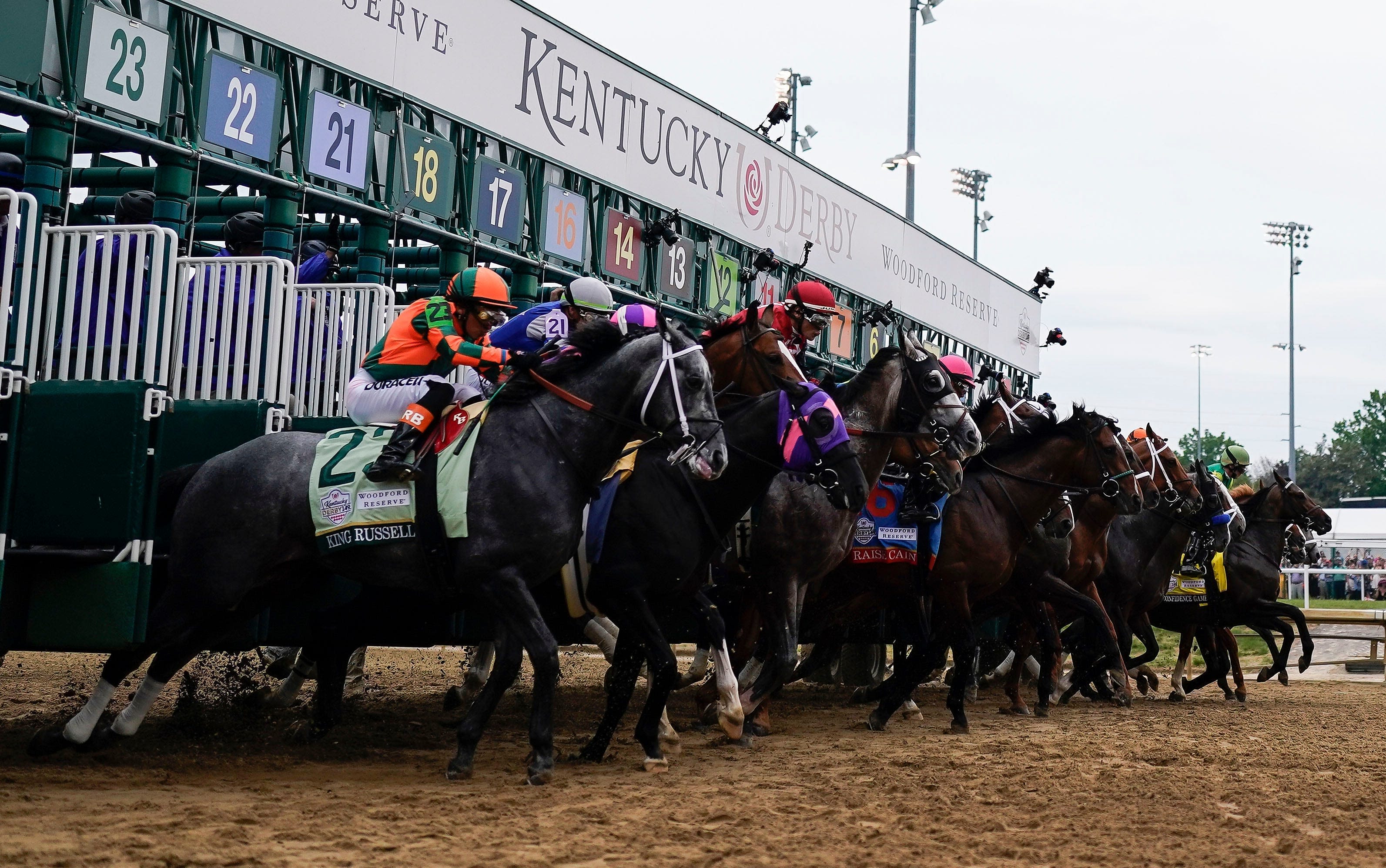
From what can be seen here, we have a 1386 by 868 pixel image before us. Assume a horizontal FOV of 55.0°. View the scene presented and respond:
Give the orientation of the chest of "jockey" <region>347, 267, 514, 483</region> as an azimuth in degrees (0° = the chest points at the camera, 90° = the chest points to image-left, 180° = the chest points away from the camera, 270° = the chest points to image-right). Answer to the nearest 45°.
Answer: approximately 270°

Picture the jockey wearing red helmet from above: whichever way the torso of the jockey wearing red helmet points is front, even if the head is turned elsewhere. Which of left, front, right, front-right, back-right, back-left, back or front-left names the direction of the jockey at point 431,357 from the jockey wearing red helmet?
back-right

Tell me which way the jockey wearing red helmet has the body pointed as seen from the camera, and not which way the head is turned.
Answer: to the viewer's right

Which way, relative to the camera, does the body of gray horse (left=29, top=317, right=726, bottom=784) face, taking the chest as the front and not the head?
to the viewer's right

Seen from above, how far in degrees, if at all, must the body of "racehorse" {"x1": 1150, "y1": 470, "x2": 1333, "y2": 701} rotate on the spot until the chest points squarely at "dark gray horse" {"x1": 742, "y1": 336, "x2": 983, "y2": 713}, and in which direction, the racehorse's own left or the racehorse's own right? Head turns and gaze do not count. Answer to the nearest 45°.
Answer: approximately 90° to the racehorse's own right

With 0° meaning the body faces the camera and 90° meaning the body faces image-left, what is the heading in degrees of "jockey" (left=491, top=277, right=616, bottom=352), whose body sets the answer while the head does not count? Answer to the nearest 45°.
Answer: approximately 270°

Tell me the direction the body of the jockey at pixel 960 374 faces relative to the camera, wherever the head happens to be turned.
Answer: to the viewer's right

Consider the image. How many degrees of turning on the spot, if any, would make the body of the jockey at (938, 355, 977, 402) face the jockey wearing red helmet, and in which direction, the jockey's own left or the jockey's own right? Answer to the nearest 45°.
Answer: approximately 135° to the jockey's own right

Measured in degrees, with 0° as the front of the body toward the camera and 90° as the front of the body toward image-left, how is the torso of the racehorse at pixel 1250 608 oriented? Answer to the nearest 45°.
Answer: approximately 270°

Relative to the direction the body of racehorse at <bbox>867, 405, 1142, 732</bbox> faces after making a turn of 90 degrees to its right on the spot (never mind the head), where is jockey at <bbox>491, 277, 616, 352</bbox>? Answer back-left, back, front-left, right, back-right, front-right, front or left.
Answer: front-right

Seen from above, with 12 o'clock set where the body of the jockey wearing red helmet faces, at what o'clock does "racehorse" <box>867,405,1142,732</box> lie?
The racehorse is roughly at 11 o'clock from the jockey wearing red helmet.

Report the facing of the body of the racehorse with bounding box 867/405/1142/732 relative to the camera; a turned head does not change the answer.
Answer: to the viewer's right

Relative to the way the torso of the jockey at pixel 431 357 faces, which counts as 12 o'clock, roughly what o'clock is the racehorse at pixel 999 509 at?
The racehorse is roughly at 11 o'clock from the jockey.
